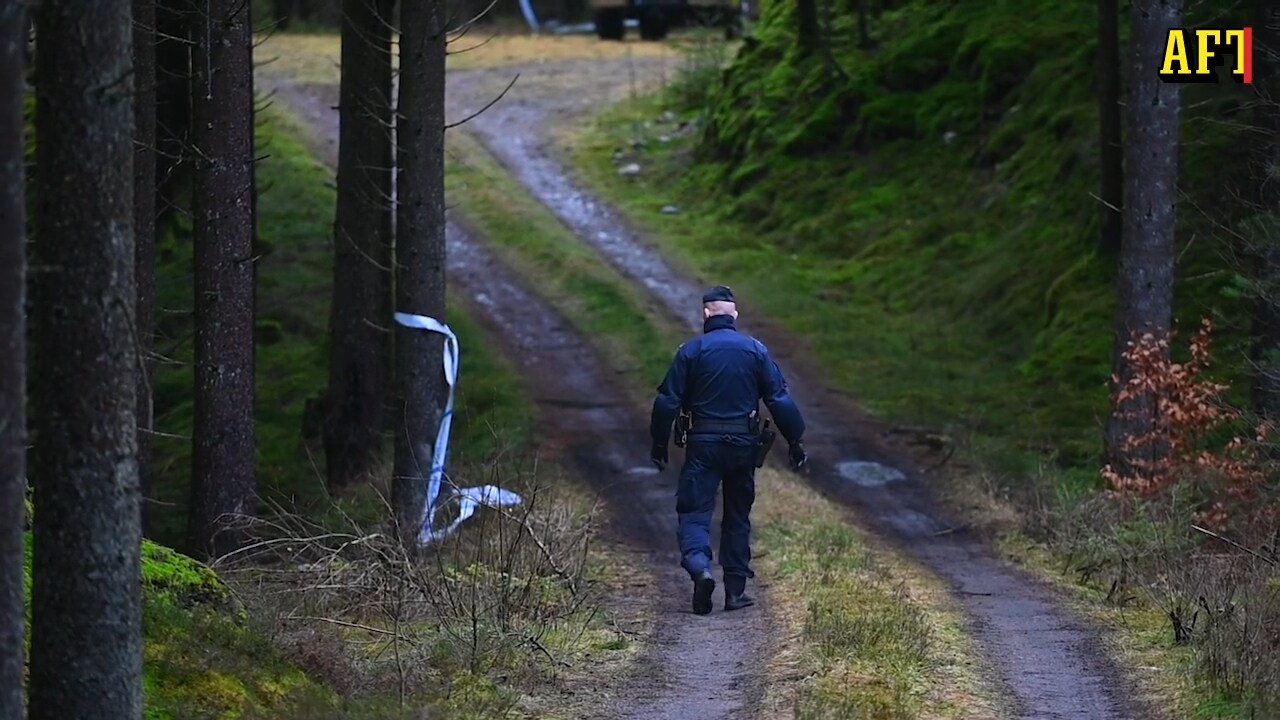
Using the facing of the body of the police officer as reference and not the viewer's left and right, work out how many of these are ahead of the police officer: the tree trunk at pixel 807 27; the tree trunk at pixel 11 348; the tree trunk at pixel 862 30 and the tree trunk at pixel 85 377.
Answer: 2

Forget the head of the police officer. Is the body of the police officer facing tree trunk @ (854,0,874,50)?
yes

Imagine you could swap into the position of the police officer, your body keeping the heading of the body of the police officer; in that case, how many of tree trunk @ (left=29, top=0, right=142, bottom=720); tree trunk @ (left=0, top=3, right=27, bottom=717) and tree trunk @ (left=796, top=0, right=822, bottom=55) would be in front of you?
1

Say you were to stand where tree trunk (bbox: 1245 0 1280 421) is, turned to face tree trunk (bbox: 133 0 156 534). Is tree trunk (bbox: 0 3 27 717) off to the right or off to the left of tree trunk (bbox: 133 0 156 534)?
left

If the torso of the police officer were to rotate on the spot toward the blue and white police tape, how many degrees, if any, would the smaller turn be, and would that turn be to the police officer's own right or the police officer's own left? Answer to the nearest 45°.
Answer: approximately 45° to the police officer's own left

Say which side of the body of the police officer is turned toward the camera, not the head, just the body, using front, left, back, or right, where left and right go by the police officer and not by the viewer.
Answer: back

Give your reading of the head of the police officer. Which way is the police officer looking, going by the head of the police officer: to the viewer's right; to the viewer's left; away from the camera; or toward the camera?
away from the camera
